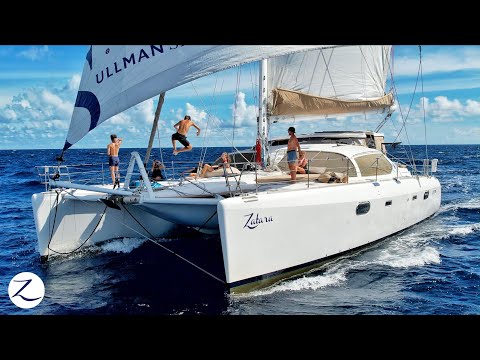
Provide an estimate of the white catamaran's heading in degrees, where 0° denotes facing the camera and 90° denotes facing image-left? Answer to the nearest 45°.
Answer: approximately 45°

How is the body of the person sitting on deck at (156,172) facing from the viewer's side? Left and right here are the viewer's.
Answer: facing the viewer

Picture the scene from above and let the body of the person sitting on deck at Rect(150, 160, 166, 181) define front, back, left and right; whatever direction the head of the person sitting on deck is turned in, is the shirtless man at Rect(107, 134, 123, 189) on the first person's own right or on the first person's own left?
on the first person's own right
